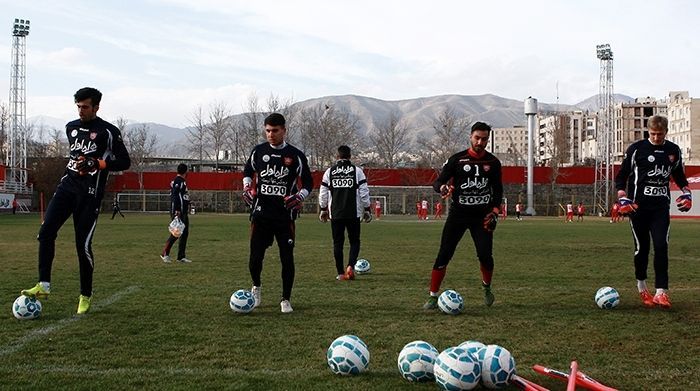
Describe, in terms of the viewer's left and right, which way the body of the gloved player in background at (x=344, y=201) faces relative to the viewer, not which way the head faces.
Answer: facing away from the viewer

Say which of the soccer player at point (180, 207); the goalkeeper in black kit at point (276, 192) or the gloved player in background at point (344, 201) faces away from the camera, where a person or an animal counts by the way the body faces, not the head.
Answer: the gloved player in background

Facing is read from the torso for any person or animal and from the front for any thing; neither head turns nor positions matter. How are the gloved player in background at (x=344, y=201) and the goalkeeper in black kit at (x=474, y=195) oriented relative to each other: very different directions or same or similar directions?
very different directions

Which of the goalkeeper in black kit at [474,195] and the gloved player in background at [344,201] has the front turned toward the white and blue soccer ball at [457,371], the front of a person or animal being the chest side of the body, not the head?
the goalkeeper in black kit

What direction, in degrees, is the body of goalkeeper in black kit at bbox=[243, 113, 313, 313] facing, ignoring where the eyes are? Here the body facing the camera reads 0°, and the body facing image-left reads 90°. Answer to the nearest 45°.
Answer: approximately 0°

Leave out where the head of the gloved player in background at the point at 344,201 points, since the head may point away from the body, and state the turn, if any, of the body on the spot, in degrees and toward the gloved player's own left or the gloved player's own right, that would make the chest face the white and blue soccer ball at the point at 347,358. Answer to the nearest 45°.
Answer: approximately 180°

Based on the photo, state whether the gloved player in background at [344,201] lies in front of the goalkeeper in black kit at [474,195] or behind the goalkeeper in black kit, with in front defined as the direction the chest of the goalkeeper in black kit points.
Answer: behind

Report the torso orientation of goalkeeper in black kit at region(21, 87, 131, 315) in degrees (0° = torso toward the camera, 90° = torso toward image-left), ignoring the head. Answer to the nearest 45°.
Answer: approximately 45°

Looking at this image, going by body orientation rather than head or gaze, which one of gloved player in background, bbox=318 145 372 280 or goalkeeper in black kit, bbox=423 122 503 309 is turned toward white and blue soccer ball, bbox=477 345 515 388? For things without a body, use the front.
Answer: the goalkeeper in black kit

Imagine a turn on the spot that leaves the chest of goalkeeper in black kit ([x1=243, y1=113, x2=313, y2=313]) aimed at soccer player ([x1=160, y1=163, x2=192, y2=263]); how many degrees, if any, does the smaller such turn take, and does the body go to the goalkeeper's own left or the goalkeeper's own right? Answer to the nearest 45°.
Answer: approximately 180°

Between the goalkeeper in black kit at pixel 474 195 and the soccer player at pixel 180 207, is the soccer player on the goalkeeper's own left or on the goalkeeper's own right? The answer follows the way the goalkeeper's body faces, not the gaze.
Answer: on the goalkeeper's own right

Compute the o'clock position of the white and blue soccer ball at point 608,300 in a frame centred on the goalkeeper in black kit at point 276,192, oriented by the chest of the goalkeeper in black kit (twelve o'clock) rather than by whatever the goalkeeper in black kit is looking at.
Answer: The white and blue soccer ball is roughly at 9 o'clock from the goalkeeper in black kit.
